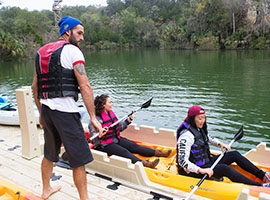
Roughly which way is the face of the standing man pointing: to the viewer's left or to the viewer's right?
to the viewer's right

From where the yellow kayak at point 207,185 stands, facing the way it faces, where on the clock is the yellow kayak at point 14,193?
the yellow kayak at point 14,193 is roughly at 4 o'clock from the yellow kayak at point 207,185.

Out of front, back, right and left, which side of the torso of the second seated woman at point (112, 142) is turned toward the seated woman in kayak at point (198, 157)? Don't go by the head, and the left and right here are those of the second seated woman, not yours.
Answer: front

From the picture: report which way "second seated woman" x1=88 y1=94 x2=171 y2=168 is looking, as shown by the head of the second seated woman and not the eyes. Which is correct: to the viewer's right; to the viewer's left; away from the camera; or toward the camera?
to the viewer's right

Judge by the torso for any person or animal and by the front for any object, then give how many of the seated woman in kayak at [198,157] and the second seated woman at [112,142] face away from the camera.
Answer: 0

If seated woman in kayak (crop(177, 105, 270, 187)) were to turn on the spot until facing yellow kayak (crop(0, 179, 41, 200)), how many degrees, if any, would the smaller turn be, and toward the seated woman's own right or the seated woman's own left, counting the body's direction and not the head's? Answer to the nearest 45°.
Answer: approximately 90° to the seated woman's own right
